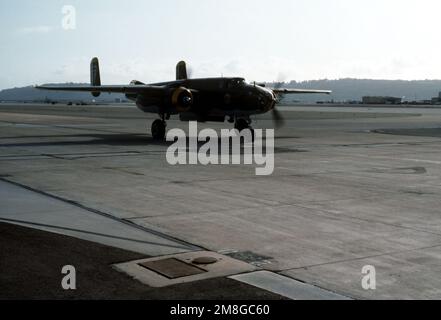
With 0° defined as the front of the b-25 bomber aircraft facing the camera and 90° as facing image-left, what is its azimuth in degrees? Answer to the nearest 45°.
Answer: approximately 315°

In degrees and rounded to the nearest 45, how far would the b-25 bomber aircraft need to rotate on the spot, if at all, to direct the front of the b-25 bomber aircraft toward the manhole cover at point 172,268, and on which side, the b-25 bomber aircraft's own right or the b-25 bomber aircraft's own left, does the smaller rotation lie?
approximately 45° to the b-25 bomber aircraft's own right

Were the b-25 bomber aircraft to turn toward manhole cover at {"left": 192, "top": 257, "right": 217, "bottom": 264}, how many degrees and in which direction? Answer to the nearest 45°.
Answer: approximately 45° to its right
